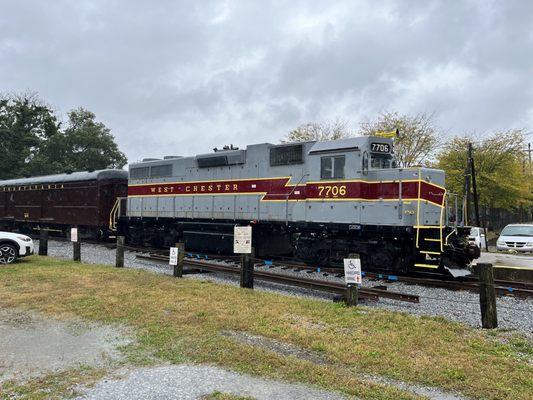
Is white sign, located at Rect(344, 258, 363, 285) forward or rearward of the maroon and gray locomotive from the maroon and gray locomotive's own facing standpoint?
forward

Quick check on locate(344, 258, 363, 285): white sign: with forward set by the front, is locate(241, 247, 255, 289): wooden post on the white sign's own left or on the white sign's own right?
on the white sign's own right

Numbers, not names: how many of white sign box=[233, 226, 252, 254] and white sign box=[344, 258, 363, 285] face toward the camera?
2

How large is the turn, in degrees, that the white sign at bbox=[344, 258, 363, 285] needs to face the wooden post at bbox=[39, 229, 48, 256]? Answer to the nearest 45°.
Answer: approximately 135° to its right

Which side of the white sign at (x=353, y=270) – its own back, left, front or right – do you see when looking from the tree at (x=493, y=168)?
back

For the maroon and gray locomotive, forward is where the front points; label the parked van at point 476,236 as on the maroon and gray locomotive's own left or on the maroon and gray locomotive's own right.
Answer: on the maroon and gray locomotive's own left

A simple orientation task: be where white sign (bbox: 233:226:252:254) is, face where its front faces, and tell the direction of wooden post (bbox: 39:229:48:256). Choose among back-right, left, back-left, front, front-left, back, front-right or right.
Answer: back-right

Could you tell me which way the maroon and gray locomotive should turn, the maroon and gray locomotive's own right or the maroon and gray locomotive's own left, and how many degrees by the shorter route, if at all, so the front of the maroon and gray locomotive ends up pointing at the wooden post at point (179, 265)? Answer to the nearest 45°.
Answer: approximately 90° to the maroon and gray locomotive's own right

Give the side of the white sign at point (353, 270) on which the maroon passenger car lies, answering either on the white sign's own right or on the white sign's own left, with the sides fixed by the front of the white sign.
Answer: on the white sign's own right

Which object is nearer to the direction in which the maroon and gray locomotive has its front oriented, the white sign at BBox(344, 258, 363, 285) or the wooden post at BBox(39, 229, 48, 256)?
the white sign

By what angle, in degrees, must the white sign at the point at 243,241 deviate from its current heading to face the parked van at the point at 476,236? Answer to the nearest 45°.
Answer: approximately 135° to its left

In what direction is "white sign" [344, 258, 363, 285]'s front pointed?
toward the camera
